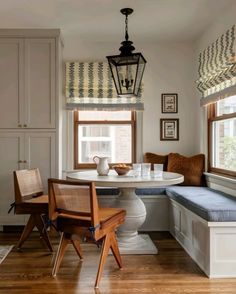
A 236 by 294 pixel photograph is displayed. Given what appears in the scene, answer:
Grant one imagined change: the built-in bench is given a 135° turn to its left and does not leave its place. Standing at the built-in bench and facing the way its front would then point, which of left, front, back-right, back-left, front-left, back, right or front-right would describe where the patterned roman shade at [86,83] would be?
back-left

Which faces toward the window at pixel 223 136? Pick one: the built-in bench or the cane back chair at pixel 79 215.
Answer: the cane back chair

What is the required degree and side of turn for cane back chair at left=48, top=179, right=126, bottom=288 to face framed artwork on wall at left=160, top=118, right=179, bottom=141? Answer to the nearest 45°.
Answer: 0° — it already faces it

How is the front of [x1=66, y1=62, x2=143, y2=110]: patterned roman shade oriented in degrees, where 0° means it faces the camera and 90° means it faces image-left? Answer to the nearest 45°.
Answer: approximately 0°

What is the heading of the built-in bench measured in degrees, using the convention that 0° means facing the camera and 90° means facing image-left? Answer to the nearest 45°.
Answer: approximately 45°

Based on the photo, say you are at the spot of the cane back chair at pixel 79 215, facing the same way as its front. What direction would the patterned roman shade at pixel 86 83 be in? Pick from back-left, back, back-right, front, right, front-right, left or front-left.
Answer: front-left
